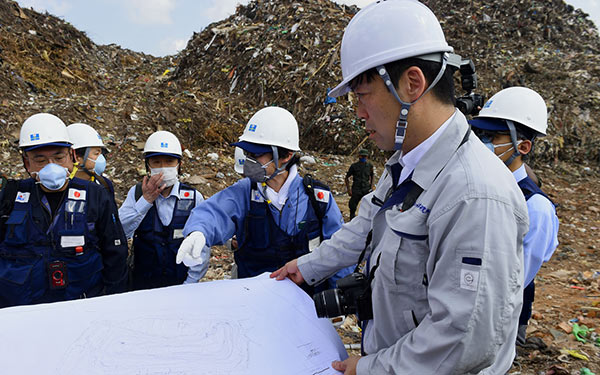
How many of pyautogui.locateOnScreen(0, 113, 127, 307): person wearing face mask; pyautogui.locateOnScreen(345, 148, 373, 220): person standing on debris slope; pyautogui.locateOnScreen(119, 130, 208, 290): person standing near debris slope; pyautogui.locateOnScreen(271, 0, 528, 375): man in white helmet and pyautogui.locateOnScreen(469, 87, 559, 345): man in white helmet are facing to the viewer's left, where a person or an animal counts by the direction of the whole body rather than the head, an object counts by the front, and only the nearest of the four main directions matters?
2

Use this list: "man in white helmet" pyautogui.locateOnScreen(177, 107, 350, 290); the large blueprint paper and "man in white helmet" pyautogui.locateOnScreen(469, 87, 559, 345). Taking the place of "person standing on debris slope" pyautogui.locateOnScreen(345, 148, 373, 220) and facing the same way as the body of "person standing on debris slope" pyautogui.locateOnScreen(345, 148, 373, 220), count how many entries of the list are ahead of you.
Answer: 3

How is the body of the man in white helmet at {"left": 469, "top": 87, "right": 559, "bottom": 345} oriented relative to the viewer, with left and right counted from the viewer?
facing to the left of the viewer

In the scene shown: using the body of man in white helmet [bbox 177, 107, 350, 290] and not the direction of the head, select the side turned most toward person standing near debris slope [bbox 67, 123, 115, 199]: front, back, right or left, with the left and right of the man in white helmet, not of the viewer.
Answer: right

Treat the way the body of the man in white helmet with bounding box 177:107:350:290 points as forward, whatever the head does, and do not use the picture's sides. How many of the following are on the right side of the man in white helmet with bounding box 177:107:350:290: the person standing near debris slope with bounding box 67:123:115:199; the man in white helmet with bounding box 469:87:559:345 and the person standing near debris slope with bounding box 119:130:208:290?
2

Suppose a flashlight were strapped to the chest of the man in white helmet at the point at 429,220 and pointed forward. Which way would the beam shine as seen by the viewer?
to the viewer's left

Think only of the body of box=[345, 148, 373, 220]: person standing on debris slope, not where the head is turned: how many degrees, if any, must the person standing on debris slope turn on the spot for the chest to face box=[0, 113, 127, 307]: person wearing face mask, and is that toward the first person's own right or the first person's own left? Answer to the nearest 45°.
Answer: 0° — they already face them

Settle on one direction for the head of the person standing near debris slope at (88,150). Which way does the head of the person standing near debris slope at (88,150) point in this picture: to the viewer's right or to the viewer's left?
to the viewer's right

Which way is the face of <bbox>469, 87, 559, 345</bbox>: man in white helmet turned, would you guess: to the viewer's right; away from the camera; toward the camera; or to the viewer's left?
to the viewer's left
